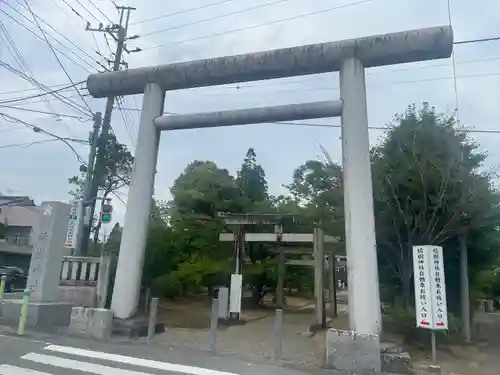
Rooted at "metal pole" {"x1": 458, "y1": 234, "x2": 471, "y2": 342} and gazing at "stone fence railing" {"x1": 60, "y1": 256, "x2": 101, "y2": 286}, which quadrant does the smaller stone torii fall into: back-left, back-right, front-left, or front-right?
front-right

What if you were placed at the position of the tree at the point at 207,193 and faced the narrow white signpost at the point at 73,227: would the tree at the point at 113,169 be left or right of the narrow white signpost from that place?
right
